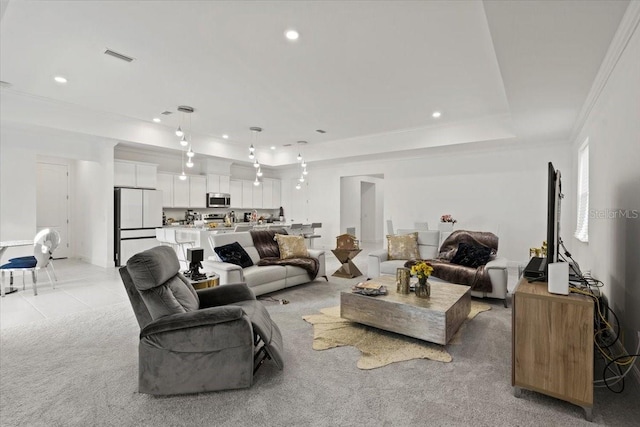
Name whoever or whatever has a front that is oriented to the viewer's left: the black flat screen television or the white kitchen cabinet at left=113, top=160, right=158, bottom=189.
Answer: the black flat screen television

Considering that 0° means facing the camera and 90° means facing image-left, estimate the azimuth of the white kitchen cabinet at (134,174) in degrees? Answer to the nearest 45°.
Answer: approximately 315°

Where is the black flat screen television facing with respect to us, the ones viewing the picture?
facing to the left of the viewer

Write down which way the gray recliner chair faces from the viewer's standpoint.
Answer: facing to the right of the viewer

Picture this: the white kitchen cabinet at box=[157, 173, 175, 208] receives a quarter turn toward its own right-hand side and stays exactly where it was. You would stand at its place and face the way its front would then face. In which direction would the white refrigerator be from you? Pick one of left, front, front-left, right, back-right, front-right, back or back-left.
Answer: front

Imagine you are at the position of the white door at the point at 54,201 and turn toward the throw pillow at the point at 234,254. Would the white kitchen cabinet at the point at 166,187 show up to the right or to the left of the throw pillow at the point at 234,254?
left

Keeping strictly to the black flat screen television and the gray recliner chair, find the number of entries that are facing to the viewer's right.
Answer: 1

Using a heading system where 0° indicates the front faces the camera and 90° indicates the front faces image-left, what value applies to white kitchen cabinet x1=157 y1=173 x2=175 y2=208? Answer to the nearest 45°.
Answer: approximately 315°

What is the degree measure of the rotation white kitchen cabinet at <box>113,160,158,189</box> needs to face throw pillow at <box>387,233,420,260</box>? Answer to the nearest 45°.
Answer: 0° — it already faces it

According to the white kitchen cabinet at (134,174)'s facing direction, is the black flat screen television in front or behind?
in front

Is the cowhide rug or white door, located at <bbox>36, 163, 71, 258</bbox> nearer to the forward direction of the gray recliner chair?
the cowhide rug

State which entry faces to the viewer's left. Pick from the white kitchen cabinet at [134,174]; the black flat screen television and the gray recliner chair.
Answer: the black flat screen television

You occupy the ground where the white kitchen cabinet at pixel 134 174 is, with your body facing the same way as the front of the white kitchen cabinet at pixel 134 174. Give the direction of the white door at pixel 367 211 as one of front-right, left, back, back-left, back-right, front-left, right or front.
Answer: front-left
